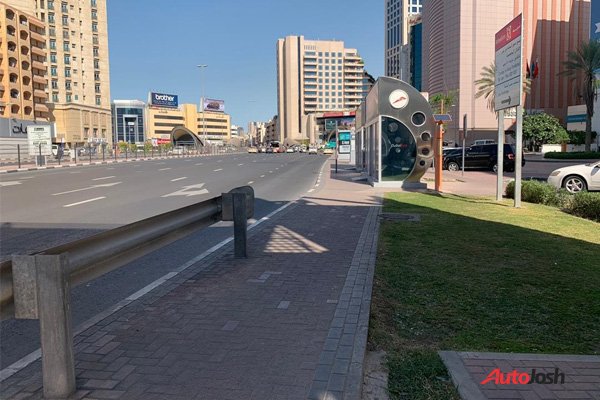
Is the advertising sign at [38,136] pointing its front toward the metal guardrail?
yes

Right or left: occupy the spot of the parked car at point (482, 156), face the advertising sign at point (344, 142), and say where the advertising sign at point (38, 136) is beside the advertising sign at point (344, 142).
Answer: left

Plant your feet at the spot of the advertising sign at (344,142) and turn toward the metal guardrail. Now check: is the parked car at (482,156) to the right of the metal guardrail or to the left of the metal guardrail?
left

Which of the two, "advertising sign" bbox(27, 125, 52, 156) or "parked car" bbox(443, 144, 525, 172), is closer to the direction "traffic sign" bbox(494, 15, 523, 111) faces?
the advertising sign

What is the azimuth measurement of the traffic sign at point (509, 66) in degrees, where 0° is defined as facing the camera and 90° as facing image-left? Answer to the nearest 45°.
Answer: approximately 45°

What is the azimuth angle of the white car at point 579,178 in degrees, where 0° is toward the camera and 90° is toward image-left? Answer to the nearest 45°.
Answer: approximately 90°

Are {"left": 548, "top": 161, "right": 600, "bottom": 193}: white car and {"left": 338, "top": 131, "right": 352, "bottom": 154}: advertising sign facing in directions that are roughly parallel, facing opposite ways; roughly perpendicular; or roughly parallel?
roughly perpendicular

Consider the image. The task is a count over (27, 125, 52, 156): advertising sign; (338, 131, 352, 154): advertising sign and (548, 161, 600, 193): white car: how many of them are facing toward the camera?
2

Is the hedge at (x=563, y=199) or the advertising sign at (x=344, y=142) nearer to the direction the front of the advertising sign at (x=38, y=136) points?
the hedge

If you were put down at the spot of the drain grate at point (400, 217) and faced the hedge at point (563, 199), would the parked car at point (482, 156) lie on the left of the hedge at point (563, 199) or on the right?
left

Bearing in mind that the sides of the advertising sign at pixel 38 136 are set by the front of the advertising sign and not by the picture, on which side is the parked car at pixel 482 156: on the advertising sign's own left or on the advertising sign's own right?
on the advertising sign's own left
